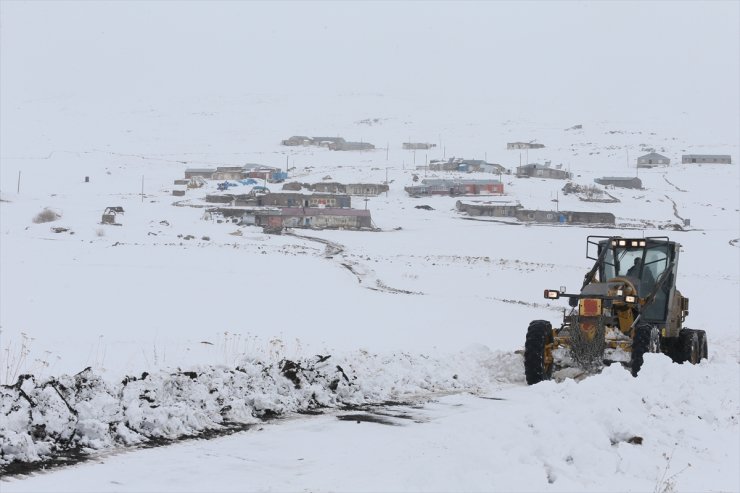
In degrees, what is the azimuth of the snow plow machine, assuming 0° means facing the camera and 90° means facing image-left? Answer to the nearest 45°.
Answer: approximately 45°
